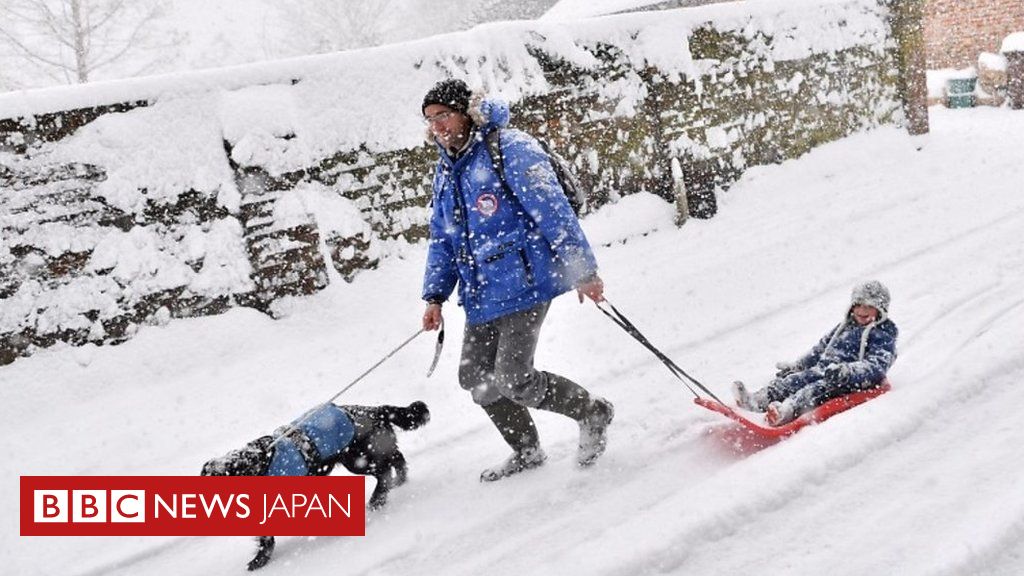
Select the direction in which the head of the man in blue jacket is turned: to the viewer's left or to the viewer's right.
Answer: to the viewer's left

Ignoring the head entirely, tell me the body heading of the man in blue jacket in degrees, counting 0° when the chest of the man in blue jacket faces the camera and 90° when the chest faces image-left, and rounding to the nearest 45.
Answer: approximately 45°

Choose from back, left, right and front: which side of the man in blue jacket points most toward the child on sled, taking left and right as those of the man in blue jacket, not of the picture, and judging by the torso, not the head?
back

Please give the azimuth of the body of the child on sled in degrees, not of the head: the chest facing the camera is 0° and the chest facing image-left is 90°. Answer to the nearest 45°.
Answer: approximately 45°

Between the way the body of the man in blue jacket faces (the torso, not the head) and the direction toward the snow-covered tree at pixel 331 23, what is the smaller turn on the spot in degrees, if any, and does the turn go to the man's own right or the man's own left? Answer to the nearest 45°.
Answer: approximately 135° to the man's own right

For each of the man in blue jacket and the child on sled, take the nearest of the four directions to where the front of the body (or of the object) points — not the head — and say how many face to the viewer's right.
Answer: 0

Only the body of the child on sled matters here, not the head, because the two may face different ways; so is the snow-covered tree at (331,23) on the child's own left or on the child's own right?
on the child's own right

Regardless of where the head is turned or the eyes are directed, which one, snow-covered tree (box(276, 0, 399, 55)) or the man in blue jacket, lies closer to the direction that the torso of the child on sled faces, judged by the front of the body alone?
the man in blue jacket
